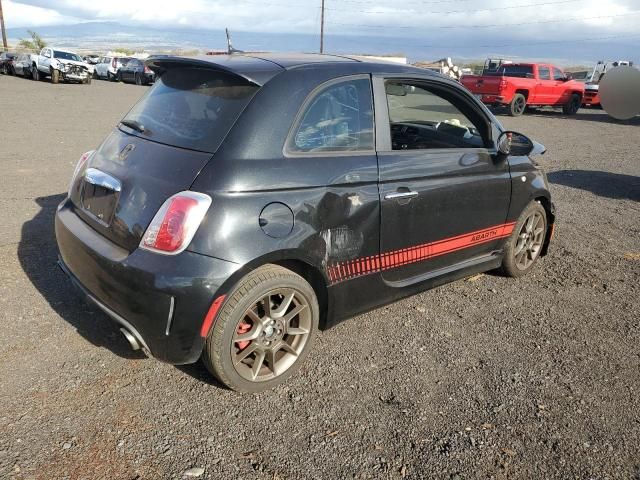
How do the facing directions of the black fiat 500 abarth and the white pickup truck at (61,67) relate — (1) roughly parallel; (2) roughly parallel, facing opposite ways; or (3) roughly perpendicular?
roughly perpendicular

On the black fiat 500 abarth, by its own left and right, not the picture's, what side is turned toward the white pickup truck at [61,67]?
left

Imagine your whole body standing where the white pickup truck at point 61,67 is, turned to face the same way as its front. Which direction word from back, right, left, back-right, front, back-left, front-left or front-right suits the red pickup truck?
front

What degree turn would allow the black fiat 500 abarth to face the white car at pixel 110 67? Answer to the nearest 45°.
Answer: approximately 45° to its left

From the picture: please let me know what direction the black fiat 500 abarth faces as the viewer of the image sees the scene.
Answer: facing away from the viewer and to the right of the viewer

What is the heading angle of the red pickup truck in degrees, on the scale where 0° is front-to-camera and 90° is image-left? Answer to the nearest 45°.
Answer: approximately 225°

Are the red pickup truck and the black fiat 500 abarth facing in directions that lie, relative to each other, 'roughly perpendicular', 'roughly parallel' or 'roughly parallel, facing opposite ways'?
roughly parallel

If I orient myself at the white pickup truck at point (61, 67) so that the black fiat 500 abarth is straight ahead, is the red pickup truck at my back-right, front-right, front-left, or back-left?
front-left

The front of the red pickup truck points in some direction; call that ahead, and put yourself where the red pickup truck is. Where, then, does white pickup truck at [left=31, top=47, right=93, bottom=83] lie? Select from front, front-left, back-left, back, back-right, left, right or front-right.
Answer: back-left

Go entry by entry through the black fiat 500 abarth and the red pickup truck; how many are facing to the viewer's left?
0

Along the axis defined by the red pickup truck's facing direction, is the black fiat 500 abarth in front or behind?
behind

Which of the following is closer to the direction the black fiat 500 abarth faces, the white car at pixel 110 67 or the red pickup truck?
the red pickup truck

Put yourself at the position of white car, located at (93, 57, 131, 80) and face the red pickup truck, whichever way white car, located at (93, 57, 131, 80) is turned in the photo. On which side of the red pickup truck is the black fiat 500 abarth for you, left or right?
right

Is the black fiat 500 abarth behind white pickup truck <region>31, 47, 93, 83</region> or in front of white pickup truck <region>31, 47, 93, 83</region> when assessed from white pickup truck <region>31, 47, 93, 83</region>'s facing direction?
in front

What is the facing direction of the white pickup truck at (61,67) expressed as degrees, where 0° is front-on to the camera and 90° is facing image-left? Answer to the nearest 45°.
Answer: approximately 315°

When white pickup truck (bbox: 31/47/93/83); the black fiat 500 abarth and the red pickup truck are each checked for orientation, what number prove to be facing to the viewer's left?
0
